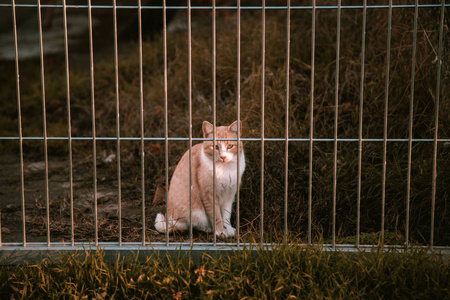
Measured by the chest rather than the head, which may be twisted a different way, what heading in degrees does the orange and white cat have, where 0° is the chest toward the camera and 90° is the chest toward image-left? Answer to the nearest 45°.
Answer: approximately 315°
